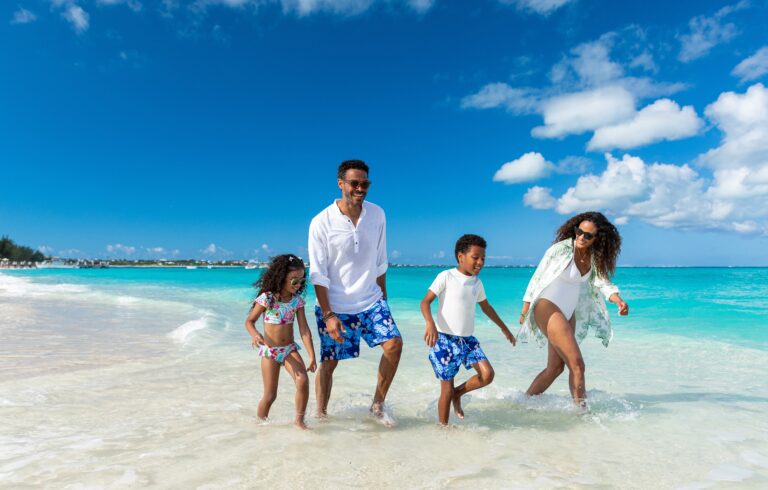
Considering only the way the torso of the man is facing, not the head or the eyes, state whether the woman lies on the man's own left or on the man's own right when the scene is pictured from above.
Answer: on the man's own left

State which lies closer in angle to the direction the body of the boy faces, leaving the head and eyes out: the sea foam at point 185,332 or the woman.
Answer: the woman

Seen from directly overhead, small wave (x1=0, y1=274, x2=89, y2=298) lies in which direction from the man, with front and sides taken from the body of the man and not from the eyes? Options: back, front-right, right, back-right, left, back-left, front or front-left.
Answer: back

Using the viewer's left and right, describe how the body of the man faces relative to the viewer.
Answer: facing the viewer and to the right of the viewer

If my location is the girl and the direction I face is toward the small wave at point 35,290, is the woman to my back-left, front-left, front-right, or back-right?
back-right

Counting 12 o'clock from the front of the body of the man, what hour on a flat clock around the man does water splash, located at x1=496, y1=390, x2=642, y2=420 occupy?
The water splash is roughly at 10 o'clock from the man.

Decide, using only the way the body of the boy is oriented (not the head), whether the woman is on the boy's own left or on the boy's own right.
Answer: on the boy's own left

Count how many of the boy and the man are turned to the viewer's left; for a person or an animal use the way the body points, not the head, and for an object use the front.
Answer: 0

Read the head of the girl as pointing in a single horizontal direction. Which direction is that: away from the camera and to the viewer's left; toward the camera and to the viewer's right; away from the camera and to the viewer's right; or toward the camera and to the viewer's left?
toward the camera and to the viewer's right

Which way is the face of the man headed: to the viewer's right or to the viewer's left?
to the viewer's right
